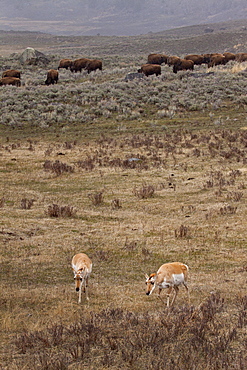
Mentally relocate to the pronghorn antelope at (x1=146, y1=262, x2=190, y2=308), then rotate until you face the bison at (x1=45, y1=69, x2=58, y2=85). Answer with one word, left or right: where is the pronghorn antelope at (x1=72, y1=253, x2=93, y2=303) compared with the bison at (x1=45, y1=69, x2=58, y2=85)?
left

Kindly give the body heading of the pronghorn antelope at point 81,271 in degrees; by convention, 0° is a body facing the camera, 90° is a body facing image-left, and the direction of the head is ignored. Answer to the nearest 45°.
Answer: approximately 0°

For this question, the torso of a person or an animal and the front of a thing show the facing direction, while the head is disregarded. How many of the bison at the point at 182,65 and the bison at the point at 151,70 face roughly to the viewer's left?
2

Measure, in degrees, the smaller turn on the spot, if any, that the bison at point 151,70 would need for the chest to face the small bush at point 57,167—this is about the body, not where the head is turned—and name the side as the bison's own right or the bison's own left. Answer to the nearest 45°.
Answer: approximately 90° to the bison's own left

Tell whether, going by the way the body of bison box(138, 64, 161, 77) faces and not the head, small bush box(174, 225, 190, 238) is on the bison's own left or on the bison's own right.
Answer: on the bison's own left

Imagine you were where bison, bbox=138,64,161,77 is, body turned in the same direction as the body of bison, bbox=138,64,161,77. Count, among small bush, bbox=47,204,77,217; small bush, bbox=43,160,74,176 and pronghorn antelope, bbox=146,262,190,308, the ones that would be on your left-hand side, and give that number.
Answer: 3

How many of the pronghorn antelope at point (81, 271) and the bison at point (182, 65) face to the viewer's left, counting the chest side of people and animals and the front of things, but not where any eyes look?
1

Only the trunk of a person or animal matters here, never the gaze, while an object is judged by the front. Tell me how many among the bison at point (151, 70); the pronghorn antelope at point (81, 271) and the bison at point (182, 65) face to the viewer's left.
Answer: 2

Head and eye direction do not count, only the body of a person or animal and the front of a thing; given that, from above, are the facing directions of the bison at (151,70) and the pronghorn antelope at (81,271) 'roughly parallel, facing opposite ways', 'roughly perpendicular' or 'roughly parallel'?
roughly perpendicular

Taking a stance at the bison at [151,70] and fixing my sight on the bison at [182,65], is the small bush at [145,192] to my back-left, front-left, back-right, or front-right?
back-right

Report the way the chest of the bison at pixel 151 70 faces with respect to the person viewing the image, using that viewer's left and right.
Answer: facing to the left of the viewer

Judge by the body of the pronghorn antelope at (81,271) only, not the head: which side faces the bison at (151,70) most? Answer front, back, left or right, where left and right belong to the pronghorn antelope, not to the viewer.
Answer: back
